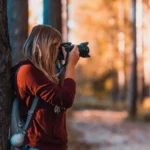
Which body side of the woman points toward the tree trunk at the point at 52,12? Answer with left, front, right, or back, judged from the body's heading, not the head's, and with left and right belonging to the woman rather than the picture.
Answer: left

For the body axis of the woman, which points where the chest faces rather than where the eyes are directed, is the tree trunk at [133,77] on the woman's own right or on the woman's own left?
on the woman's own left

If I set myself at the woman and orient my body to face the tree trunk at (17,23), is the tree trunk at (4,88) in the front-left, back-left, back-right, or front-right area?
front-left

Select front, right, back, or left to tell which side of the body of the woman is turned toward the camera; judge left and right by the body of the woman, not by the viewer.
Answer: right

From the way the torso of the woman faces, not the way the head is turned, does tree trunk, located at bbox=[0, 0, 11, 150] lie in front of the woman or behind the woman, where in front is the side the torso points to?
behind

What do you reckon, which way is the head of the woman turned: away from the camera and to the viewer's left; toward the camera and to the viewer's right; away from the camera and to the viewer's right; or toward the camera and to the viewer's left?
away from the camera and to the viewer's right
